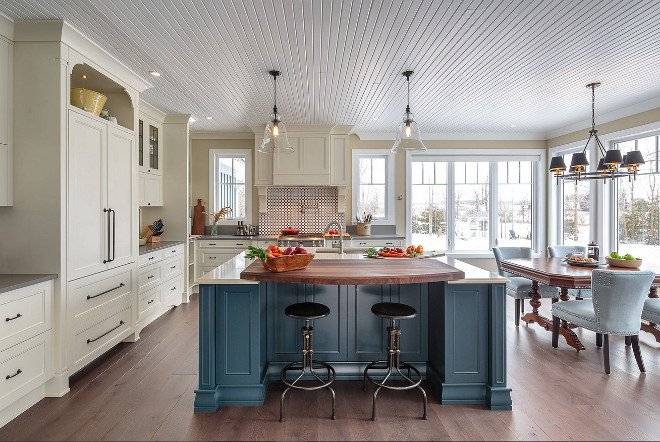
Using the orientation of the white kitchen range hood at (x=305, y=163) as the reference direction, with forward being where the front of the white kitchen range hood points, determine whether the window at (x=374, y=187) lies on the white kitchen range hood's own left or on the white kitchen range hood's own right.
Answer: on the white kitchen range hood's own left

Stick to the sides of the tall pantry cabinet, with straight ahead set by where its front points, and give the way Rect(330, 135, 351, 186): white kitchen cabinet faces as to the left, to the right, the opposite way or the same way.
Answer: to the right

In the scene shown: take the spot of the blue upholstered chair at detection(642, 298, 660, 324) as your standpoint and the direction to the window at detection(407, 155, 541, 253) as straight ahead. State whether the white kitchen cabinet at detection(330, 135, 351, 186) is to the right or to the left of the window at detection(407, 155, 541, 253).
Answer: left

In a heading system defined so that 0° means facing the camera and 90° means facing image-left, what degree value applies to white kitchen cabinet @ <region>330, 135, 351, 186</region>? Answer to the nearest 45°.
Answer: approximately 0°

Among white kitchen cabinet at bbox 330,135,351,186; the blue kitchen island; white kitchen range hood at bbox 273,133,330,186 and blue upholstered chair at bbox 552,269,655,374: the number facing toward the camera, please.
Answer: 3

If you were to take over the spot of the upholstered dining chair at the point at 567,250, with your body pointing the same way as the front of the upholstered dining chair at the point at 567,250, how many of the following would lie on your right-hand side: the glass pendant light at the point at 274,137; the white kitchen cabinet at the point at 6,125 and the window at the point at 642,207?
2

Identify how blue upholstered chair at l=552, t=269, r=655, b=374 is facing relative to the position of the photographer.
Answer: facing away from the viewer and to the left of the viewer

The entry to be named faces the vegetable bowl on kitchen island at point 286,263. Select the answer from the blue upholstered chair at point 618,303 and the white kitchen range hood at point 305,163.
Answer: the white kitchen range hood

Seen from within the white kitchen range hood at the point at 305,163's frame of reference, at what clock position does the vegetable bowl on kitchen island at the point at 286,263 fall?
The vegetable bowl on kitchen island is roughly at 12 o'clock from the white kitchen range hood.

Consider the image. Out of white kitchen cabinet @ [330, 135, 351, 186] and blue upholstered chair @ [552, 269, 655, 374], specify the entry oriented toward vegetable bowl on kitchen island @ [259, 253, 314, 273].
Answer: the white kitchen cabinet

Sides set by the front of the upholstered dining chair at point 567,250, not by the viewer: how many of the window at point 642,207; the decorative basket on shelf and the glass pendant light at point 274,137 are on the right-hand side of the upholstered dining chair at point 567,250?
2

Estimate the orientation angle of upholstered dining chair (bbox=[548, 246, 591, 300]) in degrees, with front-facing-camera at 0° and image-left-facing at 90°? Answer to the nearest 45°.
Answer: approximately 315°
